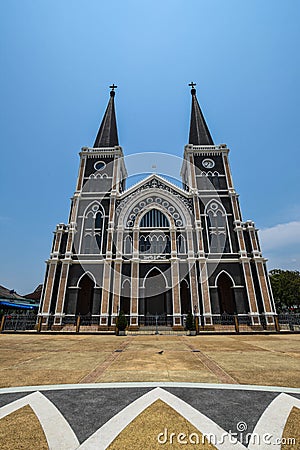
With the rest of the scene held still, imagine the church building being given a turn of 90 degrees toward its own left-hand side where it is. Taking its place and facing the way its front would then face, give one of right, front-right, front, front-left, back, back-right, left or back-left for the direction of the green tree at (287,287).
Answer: front-left

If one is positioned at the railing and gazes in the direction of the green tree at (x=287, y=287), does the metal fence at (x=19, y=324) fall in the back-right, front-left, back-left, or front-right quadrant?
back-left

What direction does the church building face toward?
toward the camera

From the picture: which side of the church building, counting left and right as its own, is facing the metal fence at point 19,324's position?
right
